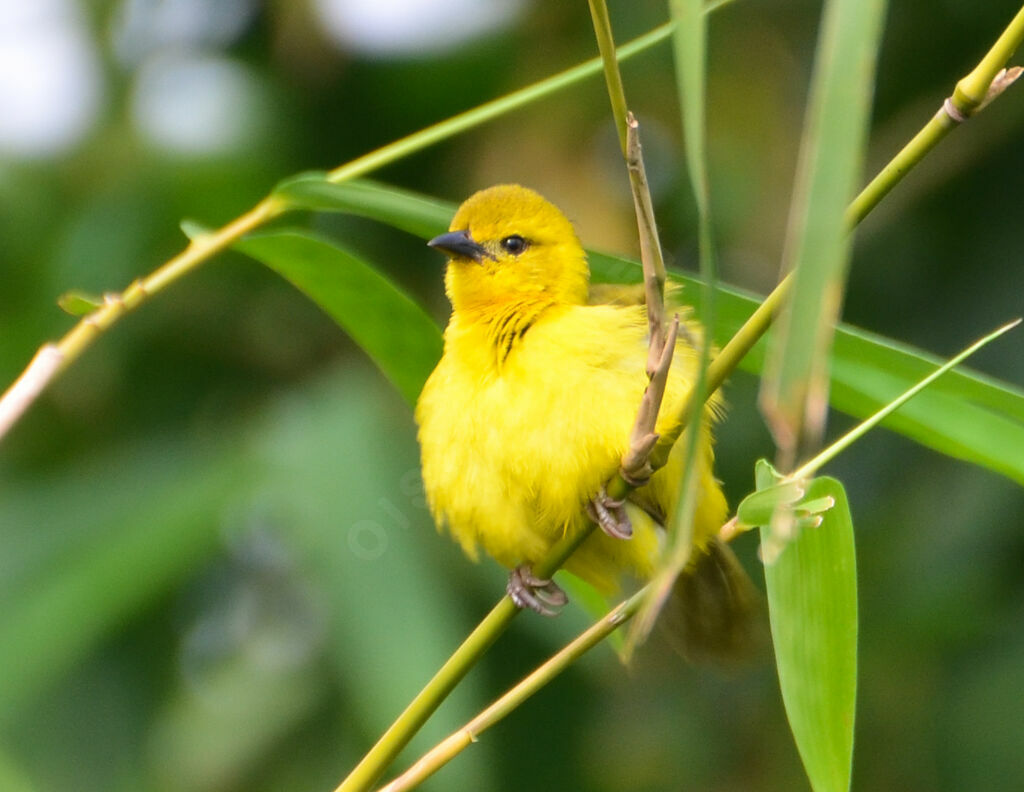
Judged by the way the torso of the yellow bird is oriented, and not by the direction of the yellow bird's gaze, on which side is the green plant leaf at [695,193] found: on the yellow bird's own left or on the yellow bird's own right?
on the yellow bird's own left

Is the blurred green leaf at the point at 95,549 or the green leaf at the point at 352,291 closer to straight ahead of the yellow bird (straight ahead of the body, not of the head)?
the green leaf

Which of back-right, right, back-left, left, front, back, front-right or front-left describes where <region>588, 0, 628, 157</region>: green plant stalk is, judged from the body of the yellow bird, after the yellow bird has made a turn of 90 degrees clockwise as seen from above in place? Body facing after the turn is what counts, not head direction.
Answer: back-left

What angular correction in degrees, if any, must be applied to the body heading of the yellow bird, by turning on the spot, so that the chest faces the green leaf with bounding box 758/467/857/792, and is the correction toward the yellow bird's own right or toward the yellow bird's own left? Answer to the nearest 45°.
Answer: approximately 90° to the yellow bird's own left

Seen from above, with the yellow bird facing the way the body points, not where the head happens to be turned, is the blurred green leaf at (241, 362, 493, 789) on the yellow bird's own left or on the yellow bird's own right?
on the yellow bird's own right

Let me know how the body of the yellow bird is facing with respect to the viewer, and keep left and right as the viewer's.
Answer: facing the viewer and to the left of the viewer

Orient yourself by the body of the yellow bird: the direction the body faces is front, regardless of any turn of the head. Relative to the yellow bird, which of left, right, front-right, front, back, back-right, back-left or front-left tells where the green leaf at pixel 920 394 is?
left

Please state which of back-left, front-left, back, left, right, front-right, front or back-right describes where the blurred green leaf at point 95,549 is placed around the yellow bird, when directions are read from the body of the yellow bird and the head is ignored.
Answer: right

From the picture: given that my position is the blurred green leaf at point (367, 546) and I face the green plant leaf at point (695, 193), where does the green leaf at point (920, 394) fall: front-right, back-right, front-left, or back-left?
front-left
